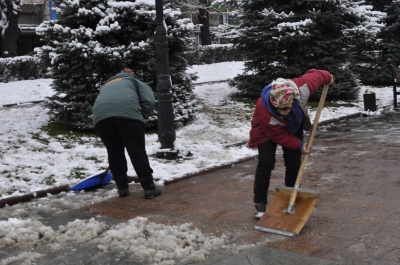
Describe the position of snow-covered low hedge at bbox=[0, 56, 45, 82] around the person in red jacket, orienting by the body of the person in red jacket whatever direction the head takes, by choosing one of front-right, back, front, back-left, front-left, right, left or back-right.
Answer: back-right

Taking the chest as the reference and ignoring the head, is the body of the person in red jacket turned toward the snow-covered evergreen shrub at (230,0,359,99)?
no

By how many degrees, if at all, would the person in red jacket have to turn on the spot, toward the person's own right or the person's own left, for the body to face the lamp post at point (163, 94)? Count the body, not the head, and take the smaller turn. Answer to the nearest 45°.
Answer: approximately 135° to the person's own right

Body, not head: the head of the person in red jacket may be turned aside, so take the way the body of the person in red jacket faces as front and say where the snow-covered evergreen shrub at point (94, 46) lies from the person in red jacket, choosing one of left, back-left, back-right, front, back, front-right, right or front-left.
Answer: back-right

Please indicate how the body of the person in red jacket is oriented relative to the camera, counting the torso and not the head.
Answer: toward the camera

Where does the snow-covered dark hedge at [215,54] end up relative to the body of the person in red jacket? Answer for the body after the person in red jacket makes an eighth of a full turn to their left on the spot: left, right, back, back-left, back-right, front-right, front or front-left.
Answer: back-left
